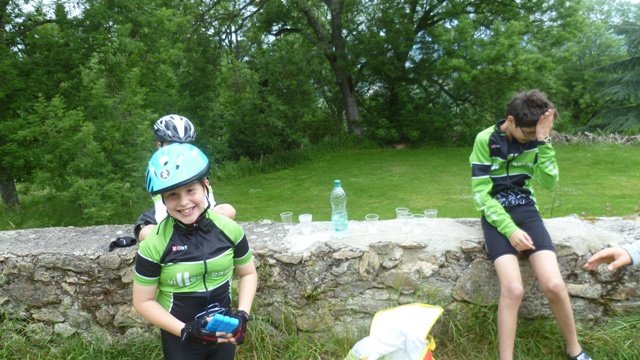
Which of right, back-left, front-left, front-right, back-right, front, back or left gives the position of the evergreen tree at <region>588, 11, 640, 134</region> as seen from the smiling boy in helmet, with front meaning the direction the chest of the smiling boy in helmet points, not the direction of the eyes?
back-left

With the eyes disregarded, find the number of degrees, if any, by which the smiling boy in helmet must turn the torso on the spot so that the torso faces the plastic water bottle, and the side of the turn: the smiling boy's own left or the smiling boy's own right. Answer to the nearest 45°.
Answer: approximately 135° to the smiling boy's own left

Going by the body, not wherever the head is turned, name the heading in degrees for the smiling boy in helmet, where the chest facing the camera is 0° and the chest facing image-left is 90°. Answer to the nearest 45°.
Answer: approximately 0°

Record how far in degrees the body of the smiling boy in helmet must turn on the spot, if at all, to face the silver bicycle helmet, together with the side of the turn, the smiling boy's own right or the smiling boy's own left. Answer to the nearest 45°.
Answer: approximately 180°
